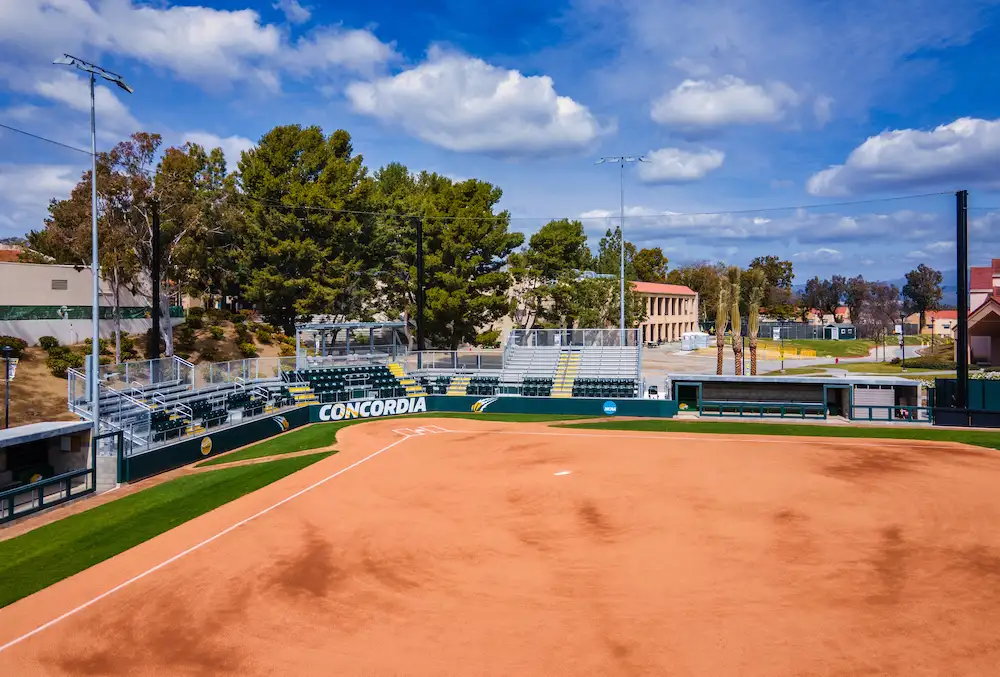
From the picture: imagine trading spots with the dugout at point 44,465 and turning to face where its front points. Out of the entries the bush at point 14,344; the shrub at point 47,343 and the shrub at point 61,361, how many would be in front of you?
0

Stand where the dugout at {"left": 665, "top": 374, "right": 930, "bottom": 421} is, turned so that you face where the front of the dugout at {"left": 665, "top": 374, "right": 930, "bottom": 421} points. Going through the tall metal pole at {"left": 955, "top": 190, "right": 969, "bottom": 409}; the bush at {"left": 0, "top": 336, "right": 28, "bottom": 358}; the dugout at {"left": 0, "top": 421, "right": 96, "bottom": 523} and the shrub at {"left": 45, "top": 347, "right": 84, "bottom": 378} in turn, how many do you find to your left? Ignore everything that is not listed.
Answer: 1

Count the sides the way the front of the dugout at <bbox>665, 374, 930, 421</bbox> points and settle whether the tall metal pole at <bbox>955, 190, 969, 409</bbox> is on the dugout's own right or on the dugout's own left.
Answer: on the dugout's own left

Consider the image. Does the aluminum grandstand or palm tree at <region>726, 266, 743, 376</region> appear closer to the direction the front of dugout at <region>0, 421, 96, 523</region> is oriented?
the palm tree

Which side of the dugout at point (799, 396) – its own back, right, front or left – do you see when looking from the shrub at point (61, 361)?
right

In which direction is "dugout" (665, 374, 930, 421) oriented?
toward the camera

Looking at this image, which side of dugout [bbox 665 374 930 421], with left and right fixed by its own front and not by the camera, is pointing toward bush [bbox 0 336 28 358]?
right

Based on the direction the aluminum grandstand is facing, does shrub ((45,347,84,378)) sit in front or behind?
behind

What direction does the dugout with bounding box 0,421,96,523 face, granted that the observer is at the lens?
facing the viewer and to the right of the viewer

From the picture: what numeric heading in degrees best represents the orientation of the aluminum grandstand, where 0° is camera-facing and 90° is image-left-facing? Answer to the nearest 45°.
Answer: approximately 315°

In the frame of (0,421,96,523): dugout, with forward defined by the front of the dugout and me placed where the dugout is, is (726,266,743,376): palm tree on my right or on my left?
on my left

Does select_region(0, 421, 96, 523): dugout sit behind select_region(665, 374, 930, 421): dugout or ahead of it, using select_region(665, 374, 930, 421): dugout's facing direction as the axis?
ahead

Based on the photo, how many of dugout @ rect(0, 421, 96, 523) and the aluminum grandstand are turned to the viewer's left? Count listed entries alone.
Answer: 0

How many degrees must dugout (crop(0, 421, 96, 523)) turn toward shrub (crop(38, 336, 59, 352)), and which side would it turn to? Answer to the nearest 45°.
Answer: approximately 135° to its left

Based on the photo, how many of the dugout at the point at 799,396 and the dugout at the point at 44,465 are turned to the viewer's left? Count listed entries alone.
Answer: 0
